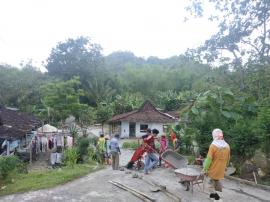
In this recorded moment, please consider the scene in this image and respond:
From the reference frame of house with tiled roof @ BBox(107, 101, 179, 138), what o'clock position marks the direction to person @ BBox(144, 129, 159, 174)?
The person is roughly at 12 o'clock from the house with tiled roof.

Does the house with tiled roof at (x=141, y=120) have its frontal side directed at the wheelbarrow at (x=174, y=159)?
yes

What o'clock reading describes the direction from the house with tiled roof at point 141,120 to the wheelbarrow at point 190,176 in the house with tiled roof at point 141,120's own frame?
The wheelbarrow is roughly at 12 o'clock from the house with tiled roof.

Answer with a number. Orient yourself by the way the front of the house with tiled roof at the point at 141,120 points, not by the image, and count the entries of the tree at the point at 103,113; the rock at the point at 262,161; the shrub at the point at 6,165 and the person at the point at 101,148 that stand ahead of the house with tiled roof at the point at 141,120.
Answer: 3

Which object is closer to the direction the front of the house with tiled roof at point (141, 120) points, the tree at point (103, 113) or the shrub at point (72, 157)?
the shrub

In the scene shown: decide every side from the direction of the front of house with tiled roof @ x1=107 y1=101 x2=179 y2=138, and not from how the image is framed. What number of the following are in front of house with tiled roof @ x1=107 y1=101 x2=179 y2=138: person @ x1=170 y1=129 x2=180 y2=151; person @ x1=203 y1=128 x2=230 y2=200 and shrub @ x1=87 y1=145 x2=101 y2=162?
3

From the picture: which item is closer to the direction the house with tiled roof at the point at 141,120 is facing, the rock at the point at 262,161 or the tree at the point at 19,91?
the rock

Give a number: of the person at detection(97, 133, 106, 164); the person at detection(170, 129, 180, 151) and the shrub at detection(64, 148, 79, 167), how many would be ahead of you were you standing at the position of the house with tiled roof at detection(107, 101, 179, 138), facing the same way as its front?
3

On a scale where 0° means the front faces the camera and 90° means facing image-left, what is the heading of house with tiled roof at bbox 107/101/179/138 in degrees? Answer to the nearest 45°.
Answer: approximately 0°
